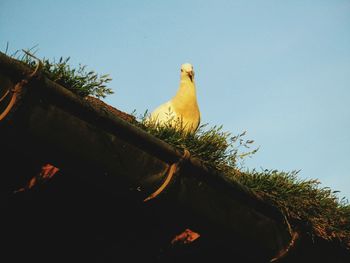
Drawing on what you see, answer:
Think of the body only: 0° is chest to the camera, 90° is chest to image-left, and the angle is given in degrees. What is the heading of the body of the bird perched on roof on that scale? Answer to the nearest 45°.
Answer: approximately 315°
